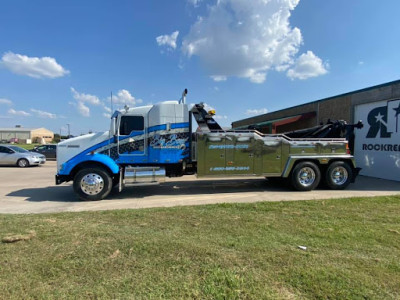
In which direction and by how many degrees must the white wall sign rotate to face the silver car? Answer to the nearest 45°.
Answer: approximately 45° to its right

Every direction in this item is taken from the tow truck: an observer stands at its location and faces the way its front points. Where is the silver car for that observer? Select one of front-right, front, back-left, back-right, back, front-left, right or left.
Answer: front-right

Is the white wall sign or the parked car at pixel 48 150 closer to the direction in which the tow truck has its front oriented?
the parked car

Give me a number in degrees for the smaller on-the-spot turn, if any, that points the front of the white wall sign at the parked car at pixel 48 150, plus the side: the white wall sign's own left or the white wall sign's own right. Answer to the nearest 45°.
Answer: approximately 45° to the white wall sign's own right

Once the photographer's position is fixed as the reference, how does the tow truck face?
facing to the left of the viewer

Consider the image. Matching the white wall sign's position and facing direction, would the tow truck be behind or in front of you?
in front

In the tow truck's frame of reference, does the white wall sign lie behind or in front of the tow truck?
behind

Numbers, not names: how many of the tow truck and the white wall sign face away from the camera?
0

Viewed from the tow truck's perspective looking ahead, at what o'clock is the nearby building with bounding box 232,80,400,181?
The nearby building is roughly at 5 o'clock from the tow truck.

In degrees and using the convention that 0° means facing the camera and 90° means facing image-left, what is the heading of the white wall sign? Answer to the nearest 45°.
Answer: approximately 45°

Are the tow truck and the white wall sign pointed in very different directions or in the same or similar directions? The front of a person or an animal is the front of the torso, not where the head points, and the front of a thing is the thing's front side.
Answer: same or similar directions
